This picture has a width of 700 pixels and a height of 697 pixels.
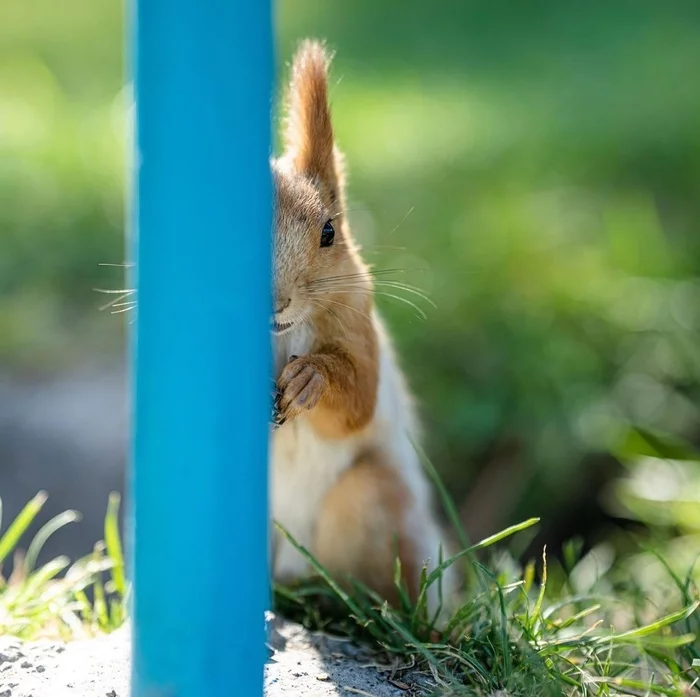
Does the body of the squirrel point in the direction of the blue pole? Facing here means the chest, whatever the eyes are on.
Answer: yes

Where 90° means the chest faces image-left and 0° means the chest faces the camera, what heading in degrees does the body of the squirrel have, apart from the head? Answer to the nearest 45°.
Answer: approximately 0°
